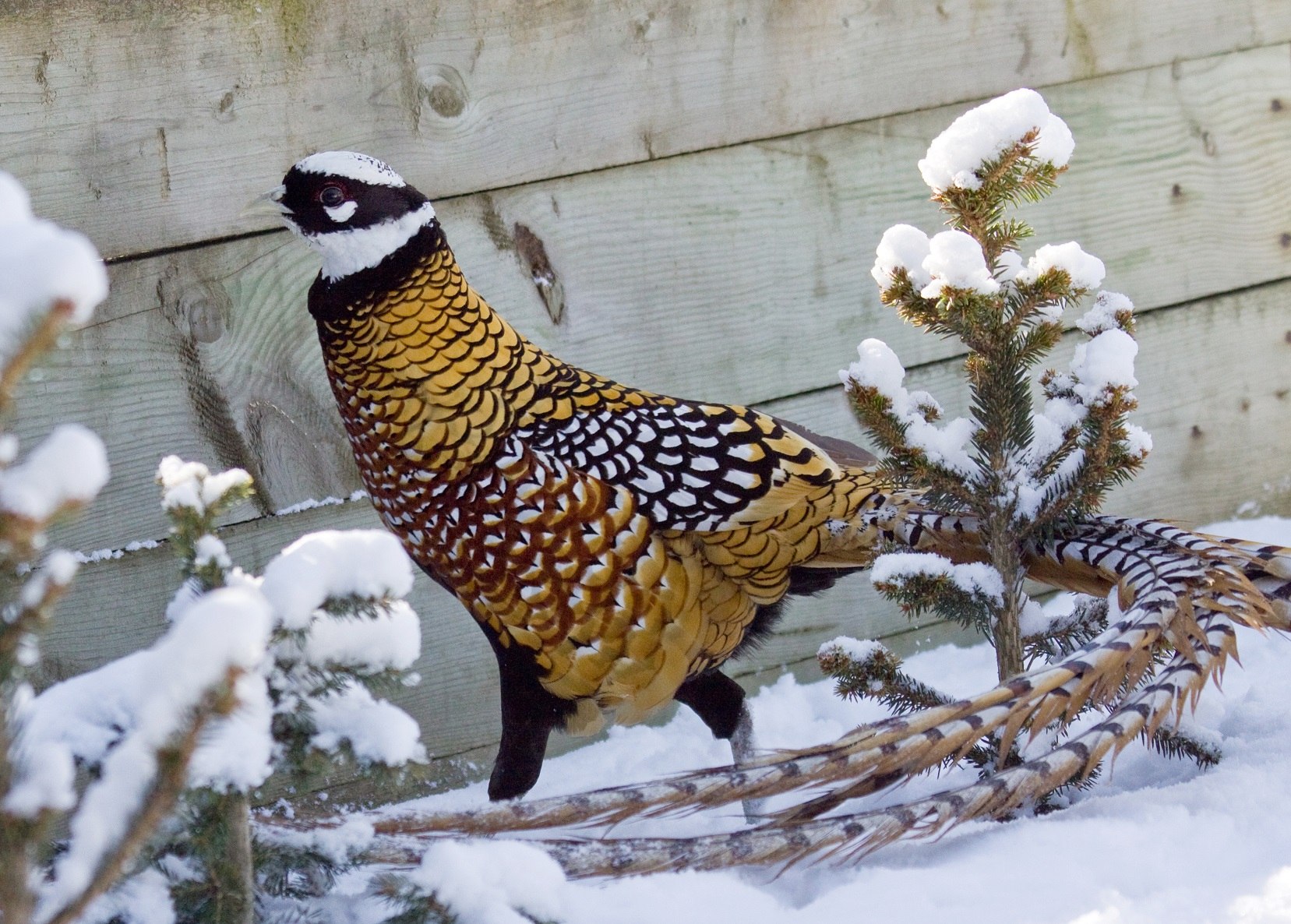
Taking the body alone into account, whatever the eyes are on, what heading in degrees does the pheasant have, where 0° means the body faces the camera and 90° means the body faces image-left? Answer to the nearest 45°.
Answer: approximately 90°
